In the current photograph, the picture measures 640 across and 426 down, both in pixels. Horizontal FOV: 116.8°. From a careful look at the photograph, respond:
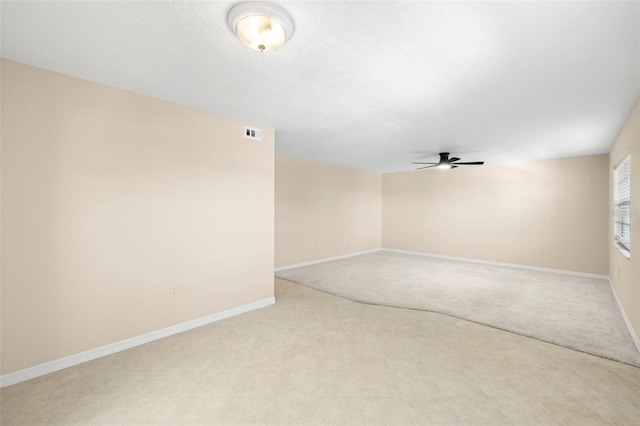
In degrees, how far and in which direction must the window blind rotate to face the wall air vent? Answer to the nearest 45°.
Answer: approximately 45° to its left

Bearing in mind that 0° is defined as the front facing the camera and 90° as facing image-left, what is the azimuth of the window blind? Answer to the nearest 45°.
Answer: approximately 90°

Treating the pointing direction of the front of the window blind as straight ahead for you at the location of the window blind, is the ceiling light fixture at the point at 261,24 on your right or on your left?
on your left
